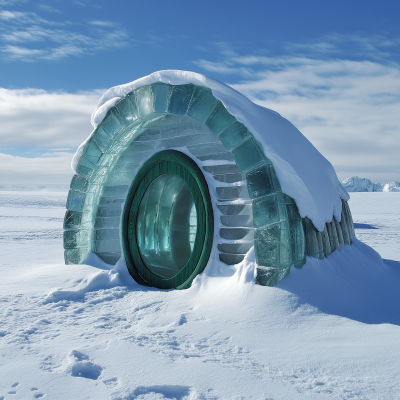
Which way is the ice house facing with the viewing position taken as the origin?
facing the viewer and to the left of the viewer
